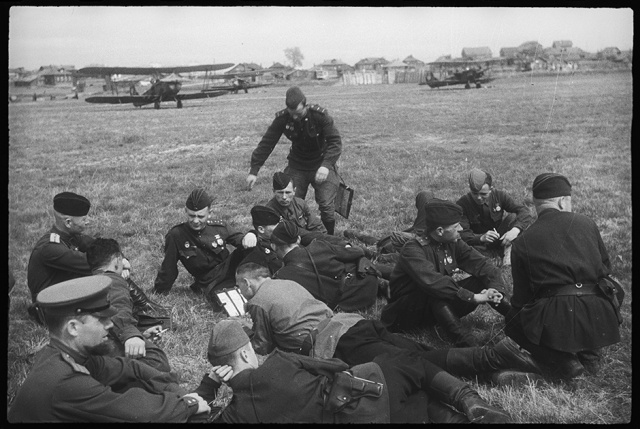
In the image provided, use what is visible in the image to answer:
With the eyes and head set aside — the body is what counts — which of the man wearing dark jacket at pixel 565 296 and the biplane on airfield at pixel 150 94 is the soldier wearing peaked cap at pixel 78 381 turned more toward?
the man wearing dark jacket

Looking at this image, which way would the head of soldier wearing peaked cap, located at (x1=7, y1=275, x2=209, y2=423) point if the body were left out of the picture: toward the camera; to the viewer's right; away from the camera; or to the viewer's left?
to the viewer's right

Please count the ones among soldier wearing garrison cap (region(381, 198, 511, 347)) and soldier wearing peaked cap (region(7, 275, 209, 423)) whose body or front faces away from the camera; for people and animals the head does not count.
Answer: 0

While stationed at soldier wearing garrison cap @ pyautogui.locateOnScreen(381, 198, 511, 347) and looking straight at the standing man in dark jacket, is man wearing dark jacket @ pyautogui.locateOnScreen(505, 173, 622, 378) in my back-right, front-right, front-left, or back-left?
back-right

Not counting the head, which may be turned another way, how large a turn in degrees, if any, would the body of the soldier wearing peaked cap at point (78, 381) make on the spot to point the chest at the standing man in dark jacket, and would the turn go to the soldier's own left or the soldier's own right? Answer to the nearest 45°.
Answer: approximately 45° to the soldier's own left

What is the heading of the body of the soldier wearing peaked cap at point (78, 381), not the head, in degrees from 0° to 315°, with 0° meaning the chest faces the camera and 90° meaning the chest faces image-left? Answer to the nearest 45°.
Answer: approximately 270°

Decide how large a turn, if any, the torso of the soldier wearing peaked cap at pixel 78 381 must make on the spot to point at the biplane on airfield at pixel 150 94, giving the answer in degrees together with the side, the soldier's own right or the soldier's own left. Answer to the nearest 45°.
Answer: approximately 90° to the soldier's own left

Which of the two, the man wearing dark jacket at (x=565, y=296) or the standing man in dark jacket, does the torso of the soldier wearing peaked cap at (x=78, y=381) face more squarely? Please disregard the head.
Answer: the man wearing dark jacket
